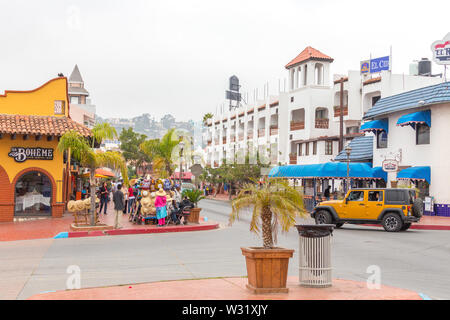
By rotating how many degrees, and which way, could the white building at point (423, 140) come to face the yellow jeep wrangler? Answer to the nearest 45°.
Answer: approximately 45° to its left

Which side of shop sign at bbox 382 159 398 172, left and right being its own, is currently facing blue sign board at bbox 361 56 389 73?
back

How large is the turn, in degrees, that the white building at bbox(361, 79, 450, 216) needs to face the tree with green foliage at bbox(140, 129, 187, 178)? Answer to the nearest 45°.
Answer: approximately 45° to its right

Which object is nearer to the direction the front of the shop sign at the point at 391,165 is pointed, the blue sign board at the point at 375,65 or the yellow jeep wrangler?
the yellow jeep wrangler

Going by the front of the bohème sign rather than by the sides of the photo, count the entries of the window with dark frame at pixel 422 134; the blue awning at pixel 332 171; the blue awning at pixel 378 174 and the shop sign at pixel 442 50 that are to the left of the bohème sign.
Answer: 4

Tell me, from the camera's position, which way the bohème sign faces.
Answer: facing the viewer

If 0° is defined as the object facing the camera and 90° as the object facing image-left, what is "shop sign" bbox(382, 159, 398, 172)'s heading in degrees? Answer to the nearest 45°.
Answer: approximately 0°

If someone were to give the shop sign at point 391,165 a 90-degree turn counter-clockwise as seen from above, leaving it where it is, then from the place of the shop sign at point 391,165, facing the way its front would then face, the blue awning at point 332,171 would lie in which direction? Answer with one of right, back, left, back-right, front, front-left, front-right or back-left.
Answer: back-left

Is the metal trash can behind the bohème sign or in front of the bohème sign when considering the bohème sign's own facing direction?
in front

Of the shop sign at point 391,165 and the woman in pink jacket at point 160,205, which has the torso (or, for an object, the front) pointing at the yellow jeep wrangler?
the shop sign

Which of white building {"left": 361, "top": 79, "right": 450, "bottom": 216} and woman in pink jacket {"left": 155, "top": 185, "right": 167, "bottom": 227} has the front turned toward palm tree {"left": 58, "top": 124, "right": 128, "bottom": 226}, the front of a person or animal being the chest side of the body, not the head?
the white building

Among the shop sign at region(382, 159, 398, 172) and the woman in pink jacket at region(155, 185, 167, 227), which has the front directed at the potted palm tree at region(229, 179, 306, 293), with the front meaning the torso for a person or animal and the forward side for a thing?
the shop sign

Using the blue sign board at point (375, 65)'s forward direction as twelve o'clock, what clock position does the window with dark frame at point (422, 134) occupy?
The window with dark frame is roughly at 10 o'clock from the blue sign board.
